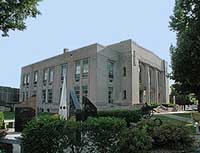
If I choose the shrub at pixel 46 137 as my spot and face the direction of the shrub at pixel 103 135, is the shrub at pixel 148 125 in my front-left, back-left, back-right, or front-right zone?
front-left

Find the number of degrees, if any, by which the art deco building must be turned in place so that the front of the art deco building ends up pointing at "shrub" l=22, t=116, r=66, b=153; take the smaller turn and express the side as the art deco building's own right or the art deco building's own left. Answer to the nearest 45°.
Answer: approximately 45° to the art deco building's own right

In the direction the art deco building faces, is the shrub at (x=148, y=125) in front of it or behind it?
in front

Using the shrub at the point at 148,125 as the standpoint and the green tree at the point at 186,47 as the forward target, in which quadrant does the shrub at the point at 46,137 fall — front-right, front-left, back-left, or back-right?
back-left

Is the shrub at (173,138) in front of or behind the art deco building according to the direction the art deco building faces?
in front
